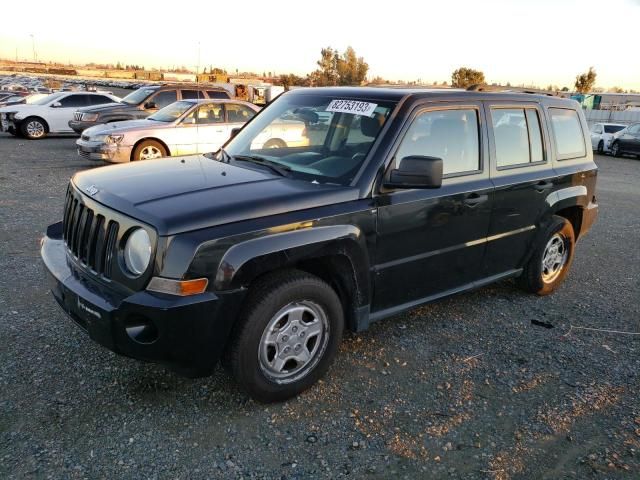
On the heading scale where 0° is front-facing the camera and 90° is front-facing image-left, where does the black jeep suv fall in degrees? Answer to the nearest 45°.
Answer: approximately 45°

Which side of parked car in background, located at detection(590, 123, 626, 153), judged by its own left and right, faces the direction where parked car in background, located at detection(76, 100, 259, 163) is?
front

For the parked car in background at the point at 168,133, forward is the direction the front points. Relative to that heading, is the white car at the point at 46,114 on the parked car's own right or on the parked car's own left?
on the parked car's own right

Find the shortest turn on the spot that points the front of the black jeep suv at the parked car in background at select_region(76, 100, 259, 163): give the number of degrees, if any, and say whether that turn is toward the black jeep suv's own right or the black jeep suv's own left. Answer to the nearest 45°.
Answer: approximately 135° to the black jeep suv's own right

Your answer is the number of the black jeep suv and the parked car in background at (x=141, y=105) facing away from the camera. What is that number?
0

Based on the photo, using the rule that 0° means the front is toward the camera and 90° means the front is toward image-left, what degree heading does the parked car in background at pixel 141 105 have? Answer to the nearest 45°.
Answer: approximately 45°

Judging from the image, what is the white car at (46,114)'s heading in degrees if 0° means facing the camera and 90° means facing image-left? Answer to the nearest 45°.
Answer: approximately 45°

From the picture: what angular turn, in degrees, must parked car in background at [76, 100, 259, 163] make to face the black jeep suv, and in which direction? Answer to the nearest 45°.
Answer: approximately 45° to its left
